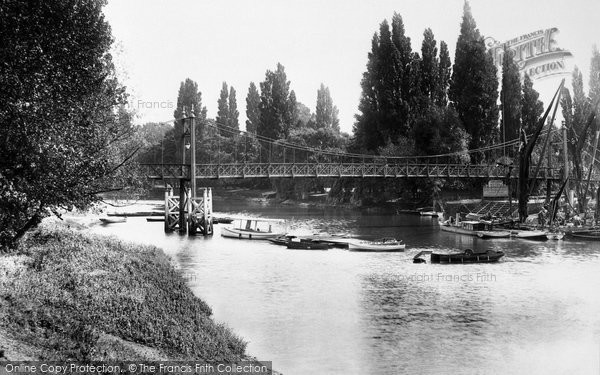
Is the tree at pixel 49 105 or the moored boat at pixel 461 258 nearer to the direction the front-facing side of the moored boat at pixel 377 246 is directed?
the tree

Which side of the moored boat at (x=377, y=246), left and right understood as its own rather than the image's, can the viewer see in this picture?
left

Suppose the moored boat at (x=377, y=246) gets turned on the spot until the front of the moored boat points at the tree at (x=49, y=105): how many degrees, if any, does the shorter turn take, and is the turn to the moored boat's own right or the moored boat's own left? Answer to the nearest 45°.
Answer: approximately 90° to the moored boat's own left

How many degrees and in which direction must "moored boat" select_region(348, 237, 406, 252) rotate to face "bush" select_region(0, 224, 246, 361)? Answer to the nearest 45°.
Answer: approximately 90° to its left
